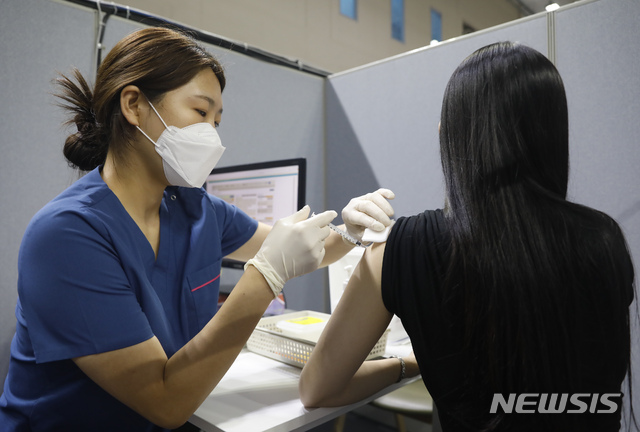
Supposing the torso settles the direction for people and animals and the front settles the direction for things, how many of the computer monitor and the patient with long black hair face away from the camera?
1

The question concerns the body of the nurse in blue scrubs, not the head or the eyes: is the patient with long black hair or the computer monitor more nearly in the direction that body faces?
the patient with long black hair

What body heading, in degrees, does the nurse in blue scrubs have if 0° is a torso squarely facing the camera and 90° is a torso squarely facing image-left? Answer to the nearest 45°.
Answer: approximately 315°

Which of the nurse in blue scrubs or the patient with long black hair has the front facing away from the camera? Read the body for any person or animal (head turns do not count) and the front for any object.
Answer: the patient with long black hair

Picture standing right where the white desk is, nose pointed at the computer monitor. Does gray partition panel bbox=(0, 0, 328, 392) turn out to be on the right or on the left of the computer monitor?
left

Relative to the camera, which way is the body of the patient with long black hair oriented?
away from the camera

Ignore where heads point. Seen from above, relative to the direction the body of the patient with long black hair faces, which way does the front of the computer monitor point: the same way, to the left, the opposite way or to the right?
the opposite way

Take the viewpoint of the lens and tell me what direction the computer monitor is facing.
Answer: facing the viewer and to the left of the viewer

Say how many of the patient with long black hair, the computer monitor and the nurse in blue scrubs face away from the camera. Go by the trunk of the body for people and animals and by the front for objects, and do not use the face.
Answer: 1

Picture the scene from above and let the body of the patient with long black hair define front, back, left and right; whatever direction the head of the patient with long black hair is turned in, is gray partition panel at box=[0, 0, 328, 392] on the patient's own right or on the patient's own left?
on the patient's own left

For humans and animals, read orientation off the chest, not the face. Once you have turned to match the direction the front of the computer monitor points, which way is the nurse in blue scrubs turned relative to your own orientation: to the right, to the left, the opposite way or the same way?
to the left

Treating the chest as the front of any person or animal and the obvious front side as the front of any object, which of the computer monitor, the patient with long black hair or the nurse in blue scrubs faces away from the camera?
the patient with long black hair

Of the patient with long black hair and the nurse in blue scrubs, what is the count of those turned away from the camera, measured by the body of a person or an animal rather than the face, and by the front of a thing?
1

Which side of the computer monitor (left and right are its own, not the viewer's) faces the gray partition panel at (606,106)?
left

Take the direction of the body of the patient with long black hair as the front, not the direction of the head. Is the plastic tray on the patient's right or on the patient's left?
on the patient's left
